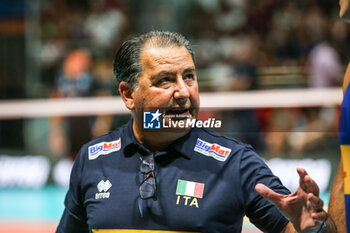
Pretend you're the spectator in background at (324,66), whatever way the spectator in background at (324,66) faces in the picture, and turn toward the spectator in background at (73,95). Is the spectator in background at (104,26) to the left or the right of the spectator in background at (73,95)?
right

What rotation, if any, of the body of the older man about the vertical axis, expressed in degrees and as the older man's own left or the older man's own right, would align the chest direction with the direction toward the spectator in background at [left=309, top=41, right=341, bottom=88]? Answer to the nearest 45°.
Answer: approximately 180°

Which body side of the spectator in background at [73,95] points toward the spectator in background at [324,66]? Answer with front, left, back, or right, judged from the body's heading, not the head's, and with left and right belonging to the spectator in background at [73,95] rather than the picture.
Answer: left

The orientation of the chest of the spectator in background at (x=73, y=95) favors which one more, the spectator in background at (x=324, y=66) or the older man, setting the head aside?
the older man

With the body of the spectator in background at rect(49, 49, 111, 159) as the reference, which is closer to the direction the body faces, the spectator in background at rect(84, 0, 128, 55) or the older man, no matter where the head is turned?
the older man

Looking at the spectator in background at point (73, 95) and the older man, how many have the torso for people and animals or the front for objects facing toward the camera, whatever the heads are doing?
2

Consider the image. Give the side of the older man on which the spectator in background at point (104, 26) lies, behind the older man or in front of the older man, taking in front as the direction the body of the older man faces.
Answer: behind

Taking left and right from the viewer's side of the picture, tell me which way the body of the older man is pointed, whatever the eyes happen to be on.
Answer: facing the viewer

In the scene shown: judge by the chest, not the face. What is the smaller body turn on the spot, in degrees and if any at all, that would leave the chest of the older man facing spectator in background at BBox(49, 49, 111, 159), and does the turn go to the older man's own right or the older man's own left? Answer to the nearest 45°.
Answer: approximately 180°

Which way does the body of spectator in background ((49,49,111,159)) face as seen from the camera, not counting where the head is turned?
toward the camera

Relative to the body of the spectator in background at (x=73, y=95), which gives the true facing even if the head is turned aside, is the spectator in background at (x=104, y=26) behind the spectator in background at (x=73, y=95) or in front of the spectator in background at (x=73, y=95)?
behind

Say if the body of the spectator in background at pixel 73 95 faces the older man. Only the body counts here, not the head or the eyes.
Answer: yes
